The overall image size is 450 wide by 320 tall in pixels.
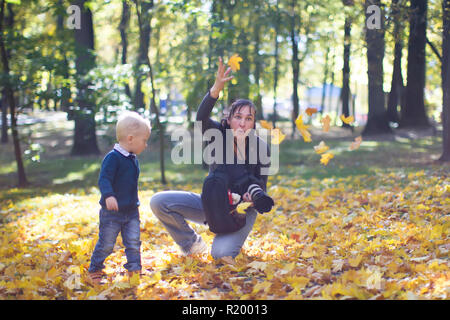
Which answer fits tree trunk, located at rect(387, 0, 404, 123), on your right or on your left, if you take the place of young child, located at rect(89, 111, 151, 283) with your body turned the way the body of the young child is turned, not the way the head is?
on your left

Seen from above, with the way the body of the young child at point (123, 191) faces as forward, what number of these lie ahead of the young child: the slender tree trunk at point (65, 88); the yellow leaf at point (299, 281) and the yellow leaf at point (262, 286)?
2

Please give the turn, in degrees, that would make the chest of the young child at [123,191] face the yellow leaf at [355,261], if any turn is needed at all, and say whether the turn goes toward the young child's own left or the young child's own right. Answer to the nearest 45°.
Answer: approximately 45° to the young child's own left

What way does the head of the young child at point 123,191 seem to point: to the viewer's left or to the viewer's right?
to the viewer's right

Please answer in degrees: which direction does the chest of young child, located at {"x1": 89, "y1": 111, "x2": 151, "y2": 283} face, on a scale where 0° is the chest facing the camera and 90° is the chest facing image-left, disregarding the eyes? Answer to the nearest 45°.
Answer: approximately 315°

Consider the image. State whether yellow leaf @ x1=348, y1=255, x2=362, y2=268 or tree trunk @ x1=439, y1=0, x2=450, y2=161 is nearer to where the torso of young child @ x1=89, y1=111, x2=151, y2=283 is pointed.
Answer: the yellow leaf

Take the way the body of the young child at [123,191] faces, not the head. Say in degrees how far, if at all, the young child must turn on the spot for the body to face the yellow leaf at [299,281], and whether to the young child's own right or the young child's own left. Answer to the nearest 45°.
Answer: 0° — they already face it

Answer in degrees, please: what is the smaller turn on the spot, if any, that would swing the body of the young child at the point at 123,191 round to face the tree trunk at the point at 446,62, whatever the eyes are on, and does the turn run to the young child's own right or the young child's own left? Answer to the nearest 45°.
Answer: approximately 90° to the young child's own left

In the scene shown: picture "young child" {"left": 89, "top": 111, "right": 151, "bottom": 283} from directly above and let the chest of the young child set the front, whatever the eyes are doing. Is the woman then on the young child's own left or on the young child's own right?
on the young child's own left
